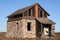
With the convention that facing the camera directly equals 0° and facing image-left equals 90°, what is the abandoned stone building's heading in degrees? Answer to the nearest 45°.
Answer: approximately 315°
